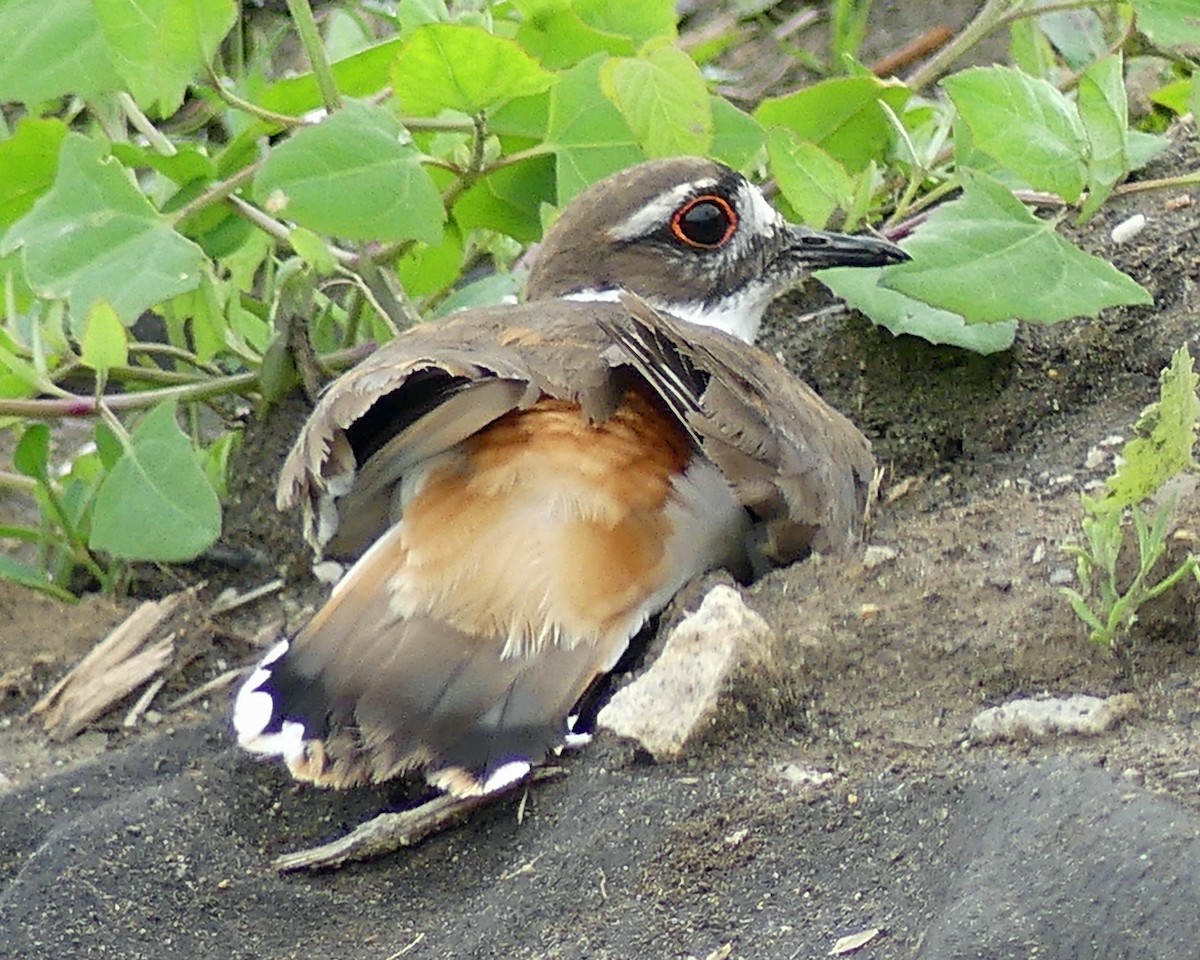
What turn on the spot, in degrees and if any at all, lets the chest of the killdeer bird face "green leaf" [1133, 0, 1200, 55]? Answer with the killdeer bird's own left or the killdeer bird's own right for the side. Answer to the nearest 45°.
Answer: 0° — it already faces it

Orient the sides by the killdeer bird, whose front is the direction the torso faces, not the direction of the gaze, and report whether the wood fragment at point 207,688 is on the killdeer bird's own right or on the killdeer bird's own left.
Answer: on the killdeer bird's own left

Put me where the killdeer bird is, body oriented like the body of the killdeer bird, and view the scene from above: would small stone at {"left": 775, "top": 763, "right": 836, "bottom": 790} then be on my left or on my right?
on my right

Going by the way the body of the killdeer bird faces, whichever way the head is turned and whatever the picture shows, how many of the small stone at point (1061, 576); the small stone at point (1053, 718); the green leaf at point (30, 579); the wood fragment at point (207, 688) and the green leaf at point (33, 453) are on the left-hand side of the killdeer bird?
3

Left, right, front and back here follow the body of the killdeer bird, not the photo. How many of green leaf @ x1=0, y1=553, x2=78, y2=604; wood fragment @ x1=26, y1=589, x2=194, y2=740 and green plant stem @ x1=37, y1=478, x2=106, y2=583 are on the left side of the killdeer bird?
3

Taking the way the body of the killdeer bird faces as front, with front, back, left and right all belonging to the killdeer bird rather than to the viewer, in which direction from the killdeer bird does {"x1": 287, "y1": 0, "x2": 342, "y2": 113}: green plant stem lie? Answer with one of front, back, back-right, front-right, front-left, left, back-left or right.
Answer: front-left

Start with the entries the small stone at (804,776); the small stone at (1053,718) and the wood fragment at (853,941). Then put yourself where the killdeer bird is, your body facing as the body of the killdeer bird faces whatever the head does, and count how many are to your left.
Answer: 0

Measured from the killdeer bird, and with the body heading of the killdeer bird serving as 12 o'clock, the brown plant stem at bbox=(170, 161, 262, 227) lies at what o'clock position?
The brown plant stem is roughly at 10 o'clock from the killdeer bird.

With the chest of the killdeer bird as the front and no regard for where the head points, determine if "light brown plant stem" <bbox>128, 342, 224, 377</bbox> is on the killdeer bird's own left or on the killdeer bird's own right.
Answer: on the killdeer bird's own left

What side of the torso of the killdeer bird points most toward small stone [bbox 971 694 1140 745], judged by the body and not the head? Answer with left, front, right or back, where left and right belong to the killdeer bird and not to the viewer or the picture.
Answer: right

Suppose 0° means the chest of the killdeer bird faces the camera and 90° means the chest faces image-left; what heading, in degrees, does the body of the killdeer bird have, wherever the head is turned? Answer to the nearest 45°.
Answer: approximately 225°

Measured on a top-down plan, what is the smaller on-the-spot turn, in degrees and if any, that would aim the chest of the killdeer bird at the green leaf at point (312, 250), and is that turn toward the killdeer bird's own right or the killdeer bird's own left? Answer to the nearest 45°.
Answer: approximately 45° to the killdeer bird's own left

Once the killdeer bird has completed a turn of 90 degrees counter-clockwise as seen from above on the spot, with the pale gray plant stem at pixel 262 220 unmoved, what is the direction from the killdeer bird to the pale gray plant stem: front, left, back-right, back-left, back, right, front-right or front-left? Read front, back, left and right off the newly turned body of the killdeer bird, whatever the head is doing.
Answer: front-right

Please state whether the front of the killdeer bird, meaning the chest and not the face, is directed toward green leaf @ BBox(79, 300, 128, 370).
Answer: no

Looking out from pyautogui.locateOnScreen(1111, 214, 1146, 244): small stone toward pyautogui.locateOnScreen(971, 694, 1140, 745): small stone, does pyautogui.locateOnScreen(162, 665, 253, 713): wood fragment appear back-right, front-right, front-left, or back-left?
front-right

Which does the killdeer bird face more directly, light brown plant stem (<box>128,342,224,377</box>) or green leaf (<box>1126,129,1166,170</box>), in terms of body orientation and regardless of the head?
the green leaf

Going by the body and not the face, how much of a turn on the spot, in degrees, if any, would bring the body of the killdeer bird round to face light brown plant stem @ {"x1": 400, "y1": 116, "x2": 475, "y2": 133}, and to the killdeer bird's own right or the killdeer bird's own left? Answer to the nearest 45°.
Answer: approximately 45° to the killdeer bird's own left
